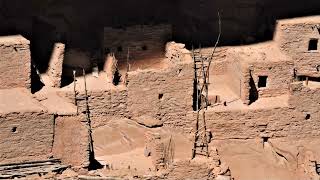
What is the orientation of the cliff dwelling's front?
toward the camera
